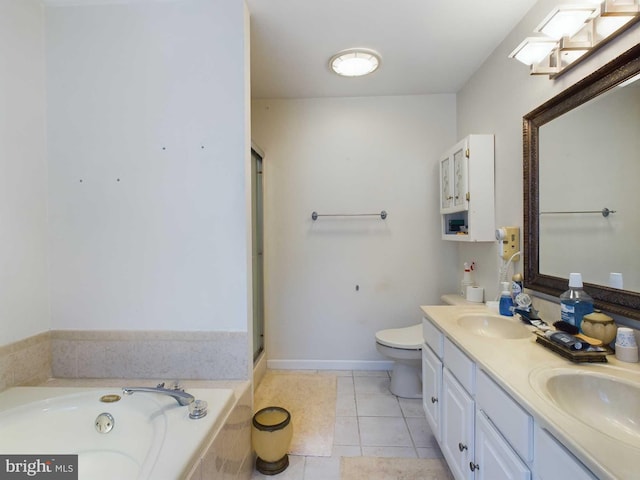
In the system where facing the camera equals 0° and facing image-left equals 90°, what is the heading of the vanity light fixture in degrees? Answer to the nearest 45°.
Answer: approximately 90°
